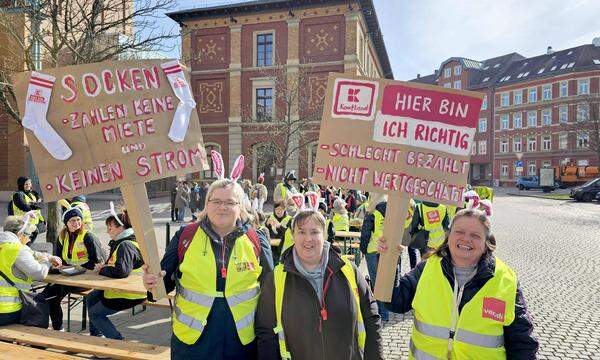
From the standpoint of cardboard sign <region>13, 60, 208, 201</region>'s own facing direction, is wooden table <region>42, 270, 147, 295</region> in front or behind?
behind

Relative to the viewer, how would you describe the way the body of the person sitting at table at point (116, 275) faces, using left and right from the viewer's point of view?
facing to the left of the viewer

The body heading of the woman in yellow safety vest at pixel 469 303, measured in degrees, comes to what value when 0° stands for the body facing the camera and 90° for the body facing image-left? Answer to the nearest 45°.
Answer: approximately 0°

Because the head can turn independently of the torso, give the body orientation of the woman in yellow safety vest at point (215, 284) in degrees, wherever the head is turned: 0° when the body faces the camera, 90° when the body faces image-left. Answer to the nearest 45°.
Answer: approximately 0°

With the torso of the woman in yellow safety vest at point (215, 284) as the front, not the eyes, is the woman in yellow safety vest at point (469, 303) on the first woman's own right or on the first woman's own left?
on the first woman's own left

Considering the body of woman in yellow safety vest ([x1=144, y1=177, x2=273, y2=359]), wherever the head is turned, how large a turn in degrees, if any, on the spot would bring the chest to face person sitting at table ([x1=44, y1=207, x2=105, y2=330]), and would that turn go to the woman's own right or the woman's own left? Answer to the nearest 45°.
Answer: approximately 135° to the woman's own right

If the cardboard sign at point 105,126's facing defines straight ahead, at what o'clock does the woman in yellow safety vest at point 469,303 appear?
The woman in yellow safety vest is roughly at 10 o'clock from the cardboard sign.
